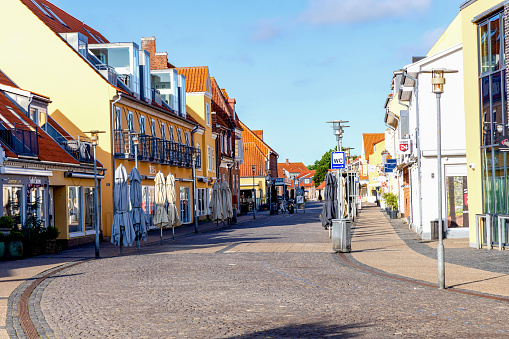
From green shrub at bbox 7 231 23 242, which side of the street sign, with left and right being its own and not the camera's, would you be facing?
right

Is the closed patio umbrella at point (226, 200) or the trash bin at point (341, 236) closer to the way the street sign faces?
the trash bin

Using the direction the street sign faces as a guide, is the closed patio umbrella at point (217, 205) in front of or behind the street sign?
behind

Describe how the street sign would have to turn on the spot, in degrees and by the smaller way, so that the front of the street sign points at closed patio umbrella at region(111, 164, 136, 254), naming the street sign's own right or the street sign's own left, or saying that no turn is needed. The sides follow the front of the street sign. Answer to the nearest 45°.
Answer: approximately 90° to the street sign's own right

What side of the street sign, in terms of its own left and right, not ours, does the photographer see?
front

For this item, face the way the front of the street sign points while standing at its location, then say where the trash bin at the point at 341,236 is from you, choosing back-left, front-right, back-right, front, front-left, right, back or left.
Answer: front
